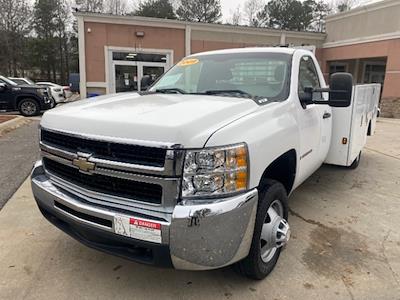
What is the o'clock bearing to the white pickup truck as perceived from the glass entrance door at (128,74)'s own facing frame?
The white pickup truck is roughly at 12 o'clock from the glass entrance door.

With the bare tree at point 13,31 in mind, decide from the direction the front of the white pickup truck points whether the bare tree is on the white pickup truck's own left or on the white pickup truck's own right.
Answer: on the white pickup truck's own right

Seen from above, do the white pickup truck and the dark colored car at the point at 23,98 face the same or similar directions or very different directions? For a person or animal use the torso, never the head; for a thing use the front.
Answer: very different directions

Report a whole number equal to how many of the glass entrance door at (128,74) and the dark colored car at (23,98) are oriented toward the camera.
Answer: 1

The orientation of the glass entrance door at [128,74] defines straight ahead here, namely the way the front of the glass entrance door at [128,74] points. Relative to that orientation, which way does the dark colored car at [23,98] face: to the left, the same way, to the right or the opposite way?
to the left

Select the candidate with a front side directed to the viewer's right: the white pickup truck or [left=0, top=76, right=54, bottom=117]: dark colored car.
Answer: the dark colored car

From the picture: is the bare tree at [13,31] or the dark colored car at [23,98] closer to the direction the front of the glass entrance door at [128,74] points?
the dark colored car

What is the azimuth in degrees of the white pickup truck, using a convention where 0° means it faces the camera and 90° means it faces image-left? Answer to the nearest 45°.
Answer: approximately 45°

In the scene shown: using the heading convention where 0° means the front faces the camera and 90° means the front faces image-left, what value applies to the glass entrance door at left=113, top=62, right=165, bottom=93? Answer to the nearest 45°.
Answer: approximately 0°

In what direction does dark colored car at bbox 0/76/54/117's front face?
to the viewer's right
